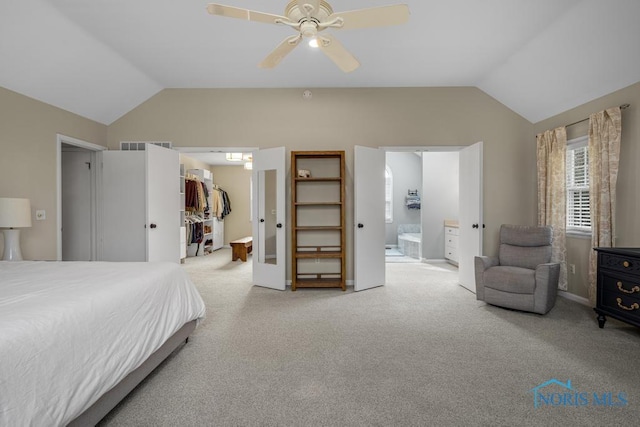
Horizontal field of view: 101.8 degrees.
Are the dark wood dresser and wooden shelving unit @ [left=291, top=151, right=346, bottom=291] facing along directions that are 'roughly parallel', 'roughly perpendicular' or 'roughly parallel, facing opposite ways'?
roughly perpendicular

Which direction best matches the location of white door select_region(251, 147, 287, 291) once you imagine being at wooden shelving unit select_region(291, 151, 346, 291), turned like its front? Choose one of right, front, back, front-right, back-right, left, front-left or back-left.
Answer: right

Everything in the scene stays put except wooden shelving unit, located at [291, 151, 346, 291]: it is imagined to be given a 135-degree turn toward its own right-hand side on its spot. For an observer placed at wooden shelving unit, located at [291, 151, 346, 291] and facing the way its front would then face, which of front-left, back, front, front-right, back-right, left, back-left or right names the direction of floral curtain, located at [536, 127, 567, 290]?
back-right

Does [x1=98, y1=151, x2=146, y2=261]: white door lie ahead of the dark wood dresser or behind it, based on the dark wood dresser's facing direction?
ahead

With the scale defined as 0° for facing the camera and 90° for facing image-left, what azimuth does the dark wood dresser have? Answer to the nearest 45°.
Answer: approximately 45°

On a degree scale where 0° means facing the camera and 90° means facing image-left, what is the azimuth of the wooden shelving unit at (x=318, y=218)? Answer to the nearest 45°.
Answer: approximately 0°

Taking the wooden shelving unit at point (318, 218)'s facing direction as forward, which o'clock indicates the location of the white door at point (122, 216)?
The white door is roughly at 3 o'clock from the wooden shelving unit.

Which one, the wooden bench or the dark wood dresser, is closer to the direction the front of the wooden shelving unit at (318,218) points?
the dark wood dresser

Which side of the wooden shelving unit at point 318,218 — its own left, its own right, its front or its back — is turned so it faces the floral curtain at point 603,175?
left
